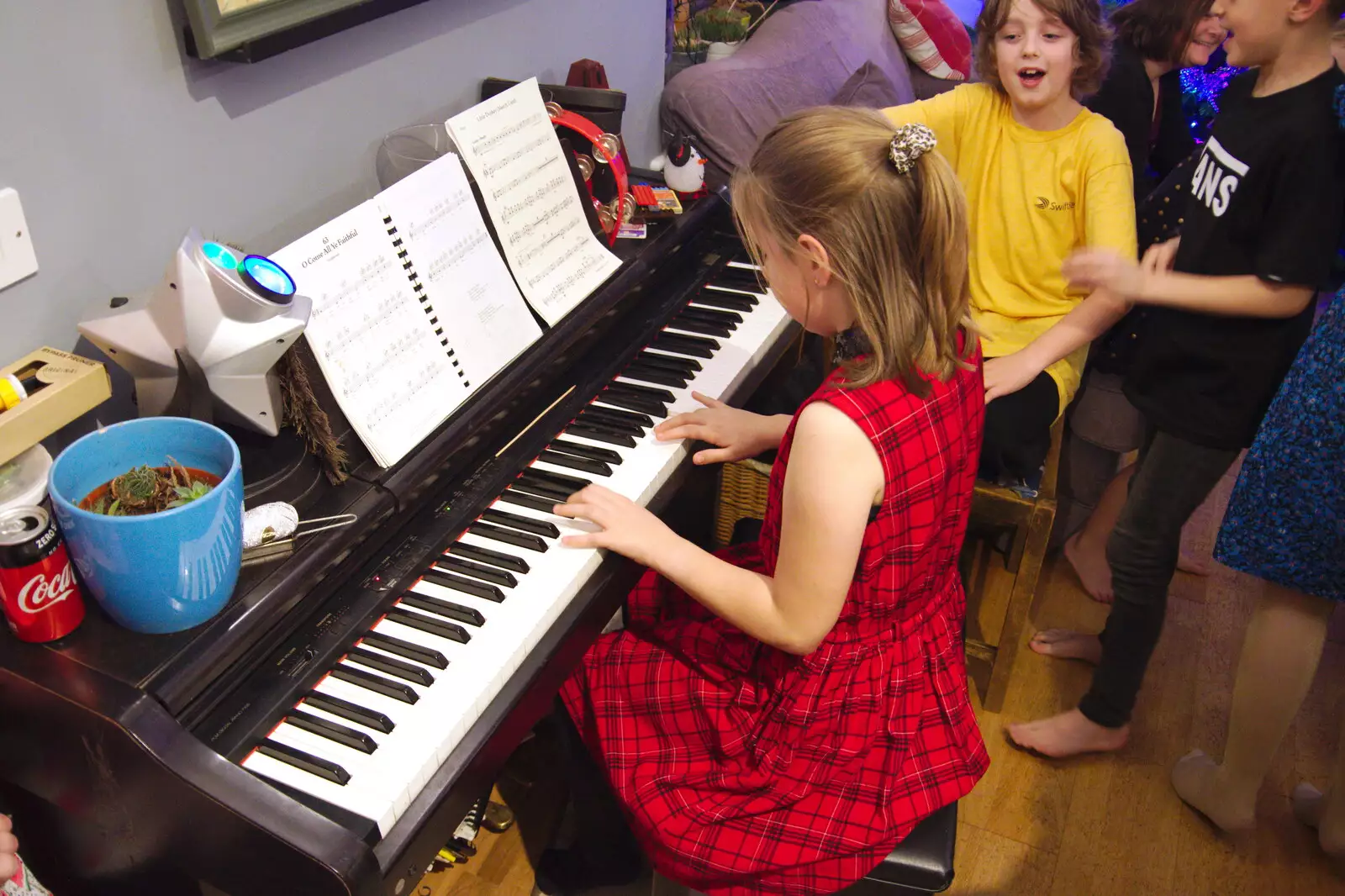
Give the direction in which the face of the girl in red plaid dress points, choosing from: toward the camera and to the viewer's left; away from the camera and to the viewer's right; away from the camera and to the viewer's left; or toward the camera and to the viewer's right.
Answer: away from the camera and to the viewer's left

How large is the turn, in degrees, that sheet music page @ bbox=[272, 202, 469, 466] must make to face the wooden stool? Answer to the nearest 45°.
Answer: approximately 45° to its left

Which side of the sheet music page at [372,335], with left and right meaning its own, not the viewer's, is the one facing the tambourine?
left

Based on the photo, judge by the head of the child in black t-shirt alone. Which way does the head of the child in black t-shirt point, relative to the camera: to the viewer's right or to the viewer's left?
to the viewer's left

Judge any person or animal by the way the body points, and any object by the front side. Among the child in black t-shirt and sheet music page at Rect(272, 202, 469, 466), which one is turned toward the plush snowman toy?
the child in black t-shirt

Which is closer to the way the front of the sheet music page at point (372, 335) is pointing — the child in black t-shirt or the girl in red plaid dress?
the girl in red plaid dress

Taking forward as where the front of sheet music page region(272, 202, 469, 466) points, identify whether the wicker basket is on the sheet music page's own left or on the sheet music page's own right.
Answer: on the sheet music page's own left

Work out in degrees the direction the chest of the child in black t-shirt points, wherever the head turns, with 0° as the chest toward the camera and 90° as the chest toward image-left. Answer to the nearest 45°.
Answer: approximately 90°

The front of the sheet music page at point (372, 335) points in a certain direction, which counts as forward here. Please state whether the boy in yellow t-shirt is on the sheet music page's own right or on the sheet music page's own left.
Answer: on the sheet music page's own left

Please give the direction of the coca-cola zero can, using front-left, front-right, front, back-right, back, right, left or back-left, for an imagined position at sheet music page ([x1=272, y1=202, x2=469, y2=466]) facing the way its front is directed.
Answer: right

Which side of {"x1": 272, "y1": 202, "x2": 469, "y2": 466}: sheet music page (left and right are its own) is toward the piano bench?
front

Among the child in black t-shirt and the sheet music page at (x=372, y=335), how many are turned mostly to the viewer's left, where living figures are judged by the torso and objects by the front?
1
